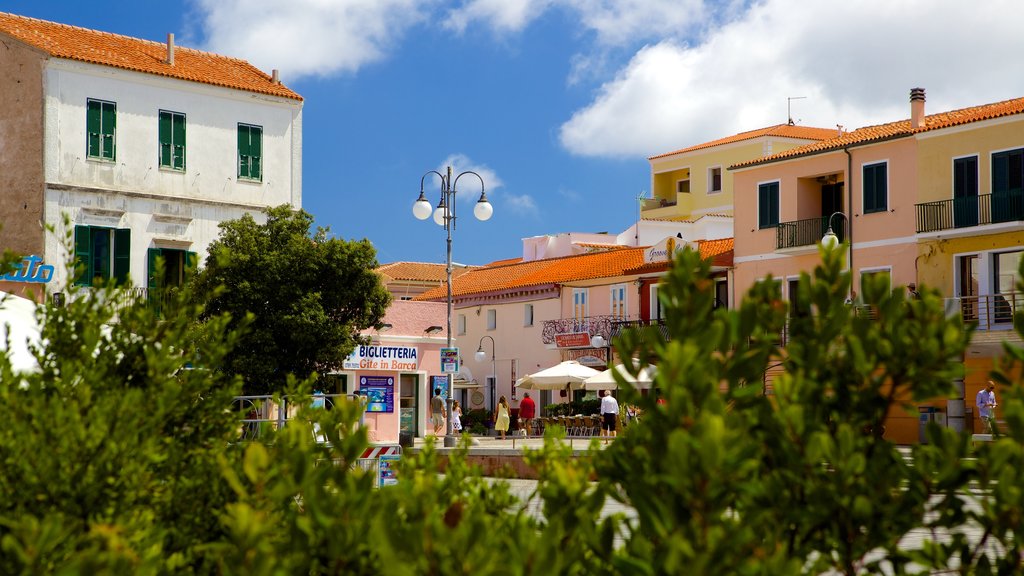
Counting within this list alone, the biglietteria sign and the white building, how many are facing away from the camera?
0

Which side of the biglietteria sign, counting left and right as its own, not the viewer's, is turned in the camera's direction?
front

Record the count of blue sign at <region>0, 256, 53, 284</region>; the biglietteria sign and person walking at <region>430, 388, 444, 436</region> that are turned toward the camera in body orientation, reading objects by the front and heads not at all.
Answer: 2

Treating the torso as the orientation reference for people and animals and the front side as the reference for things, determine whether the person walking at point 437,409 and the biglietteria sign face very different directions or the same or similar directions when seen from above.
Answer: very different directions

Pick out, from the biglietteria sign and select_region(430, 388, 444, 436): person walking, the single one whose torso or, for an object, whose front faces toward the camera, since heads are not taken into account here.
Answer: the biglietteria sign

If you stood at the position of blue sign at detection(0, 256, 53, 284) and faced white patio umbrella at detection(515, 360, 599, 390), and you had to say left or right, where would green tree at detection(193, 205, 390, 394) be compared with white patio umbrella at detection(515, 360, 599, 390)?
right

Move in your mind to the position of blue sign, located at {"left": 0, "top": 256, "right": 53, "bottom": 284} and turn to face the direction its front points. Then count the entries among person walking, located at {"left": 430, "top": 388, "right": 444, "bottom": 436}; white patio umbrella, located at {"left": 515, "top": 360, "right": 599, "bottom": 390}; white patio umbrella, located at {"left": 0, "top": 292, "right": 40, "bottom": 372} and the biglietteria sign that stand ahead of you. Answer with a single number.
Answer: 1

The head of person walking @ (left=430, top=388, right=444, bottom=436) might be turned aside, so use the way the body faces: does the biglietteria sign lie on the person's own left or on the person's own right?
on the person's own left

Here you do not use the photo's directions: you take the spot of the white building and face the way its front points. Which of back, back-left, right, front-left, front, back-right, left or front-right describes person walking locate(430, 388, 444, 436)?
left

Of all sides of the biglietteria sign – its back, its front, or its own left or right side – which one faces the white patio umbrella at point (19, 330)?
front

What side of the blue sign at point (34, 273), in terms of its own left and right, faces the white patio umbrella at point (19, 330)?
front

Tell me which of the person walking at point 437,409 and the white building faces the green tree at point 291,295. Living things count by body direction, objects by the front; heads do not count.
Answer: the white building

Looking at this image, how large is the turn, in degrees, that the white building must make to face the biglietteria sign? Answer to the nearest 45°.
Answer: approximately 90° to its left

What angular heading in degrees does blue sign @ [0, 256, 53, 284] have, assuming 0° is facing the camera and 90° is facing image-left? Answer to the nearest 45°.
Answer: approximately 0°

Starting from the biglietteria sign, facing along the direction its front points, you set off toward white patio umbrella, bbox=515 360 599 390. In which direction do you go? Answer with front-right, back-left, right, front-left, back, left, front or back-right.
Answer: back-left

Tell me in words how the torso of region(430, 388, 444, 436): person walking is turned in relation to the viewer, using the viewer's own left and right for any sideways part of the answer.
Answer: facing away from the viewer

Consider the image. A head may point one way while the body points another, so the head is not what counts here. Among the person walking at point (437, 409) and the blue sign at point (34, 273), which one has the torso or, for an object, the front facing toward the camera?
the blue sign

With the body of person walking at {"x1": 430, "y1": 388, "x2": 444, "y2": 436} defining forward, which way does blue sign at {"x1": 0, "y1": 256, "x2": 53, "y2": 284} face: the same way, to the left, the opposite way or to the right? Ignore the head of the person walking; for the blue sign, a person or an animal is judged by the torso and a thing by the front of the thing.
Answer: the opposite way
